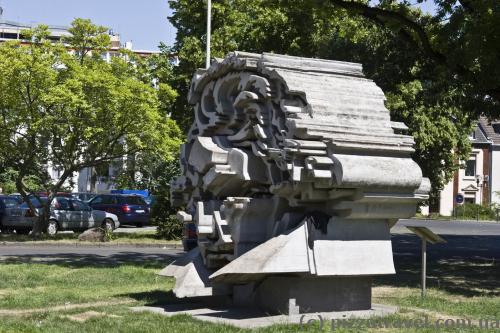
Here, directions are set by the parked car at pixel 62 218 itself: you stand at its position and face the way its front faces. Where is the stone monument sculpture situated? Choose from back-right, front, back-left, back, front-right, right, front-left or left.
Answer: right

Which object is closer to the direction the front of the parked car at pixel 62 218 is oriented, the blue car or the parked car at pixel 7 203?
the blue car

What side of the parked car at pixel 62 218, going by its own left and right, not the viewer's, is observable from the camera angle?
right

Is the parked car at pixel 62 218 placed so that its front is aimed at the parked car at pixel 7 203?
no
